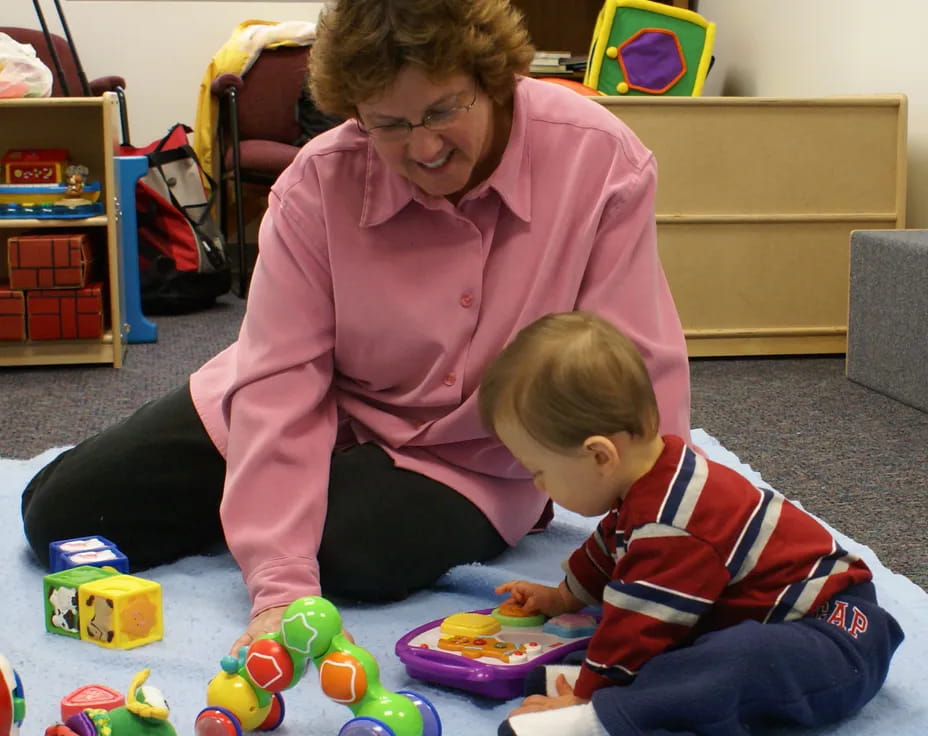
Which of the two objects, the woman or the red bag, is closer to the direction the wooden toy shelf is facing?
the woman

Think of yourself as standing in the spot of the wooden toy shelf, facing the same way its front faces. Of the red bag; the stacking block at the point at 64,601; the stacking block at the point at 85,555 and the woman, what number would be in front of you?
3

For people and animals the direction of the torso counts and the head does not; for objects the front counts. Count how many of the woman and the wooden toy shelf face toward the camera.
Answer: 2

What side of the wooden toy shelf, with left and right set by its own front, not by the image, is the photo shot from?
front

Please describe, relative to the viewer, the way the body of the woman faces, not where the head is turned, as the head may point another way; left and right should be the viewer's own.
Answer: facing the viewer

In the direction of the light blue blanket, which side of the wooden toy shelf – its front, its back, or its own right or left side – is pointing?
front

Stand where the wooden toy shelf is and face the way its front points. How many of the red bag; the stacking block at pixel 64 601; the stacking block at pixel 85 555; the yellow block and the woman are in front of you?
4

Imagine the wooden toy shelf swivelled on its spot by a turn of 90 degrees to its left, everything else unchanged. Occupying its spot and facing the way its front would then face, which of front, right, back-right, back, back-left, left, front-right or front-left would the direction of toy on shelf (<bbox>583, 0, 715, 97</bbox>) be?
front

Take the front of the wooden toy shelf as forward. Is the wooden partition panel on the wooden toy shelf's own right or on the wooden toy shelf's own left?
on the wooden toy shelf's own left

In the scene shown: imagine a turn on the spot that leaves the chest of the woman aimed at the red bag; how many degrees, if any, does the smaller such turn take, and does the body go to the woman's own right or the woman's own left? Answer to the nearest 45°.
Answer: approximately 180°

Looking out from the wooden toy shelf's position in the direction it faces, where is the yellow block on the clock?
The yellow block is roughly at 12 o'clock from the wooden toy shelf.

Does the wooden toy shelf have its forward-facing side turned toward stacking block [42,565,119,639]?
yes
